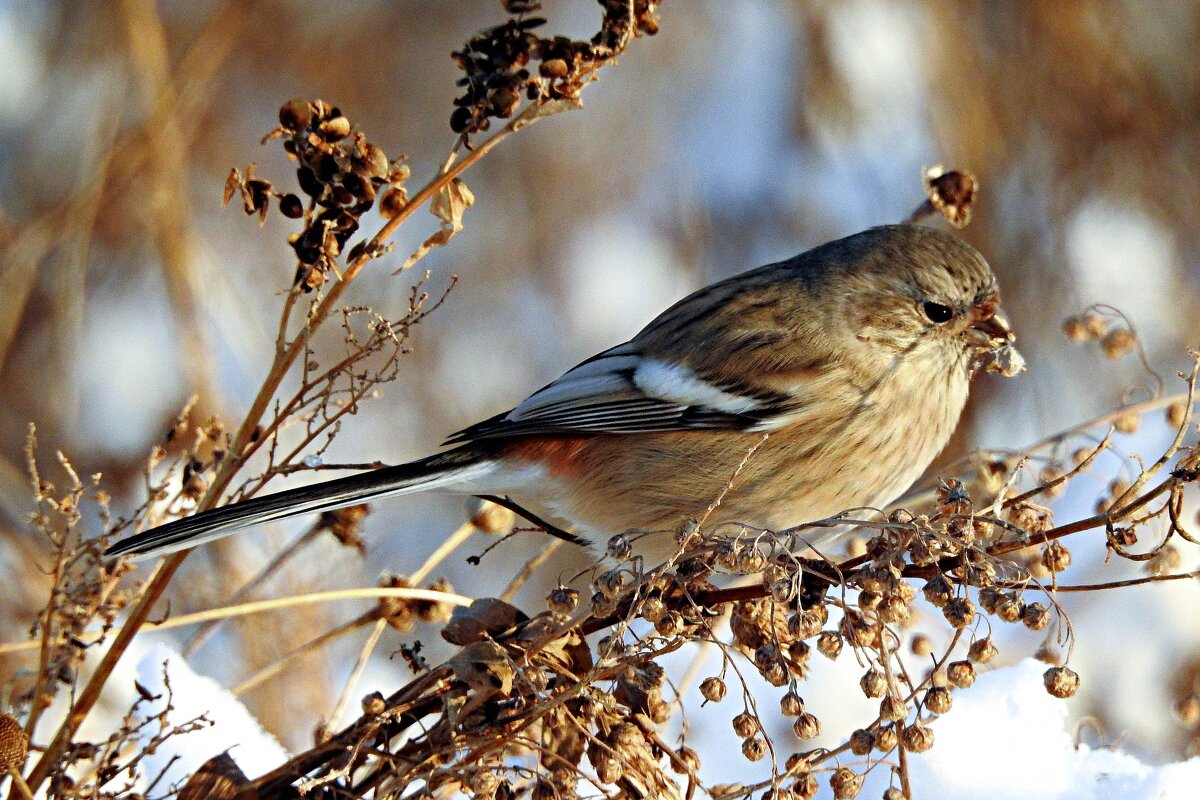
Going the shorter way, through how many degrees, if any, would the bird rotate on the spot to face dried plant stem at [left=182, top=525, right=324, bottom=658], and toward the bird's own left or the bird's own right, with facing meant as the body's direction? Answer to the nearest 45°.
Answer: approximately 135° to the bird's own right

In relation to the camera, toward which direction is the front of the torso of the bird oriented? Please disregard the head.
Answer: to the viewer's right

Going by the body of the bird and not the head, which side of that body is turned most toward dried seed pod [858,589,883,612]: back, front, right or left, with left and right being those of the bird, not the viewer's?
front
